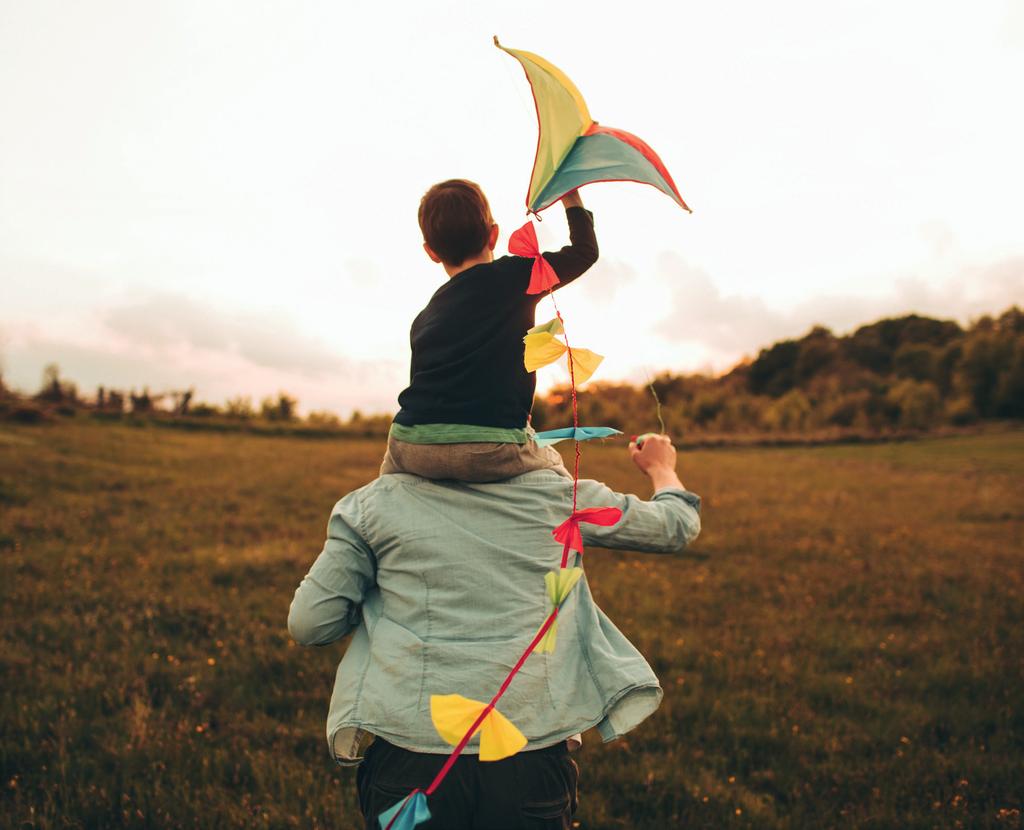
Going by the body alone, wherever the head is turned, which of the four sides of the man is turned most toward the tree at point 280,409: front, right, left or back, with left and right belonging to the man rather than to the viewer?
front

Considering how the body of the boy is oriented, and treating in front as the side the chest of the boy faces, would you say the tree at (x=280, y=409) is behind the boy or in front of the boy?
in front

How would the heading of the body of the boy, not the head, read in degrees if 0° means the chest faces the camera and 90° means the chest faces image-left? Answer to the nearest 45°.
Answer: approximately 180°

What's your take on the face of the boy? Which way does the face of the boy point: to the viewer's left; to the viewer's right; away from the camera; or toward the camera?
away from the camera

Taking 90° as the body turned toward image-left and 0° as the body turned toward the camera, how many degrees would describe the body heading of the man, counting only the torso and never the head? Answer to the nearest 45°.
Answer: approximately 180°
